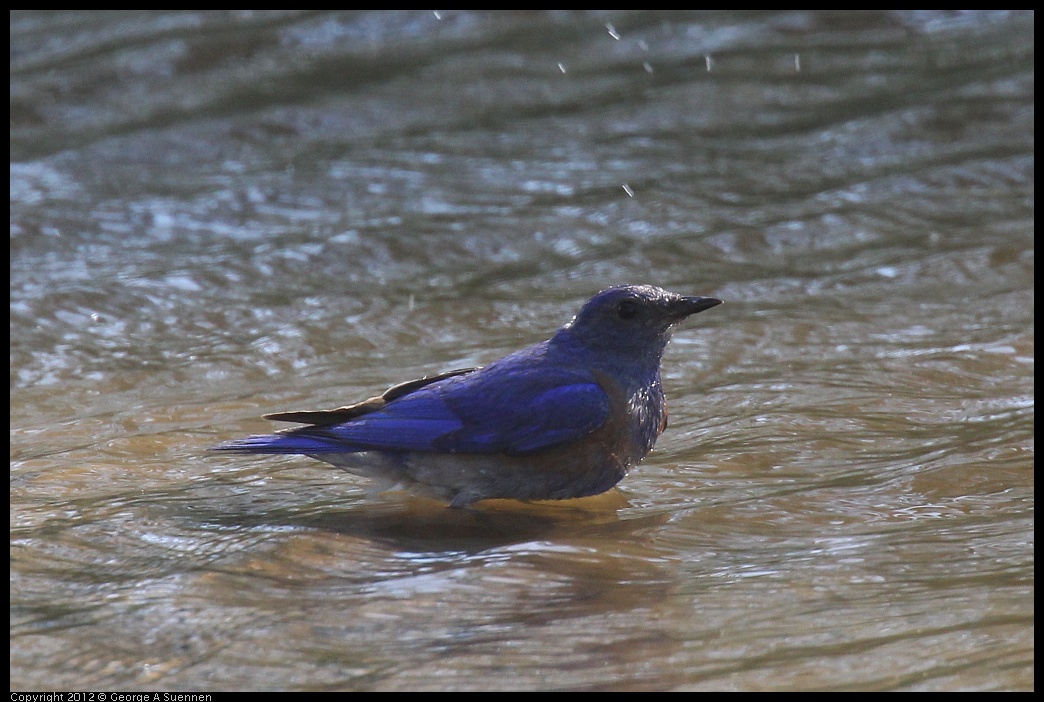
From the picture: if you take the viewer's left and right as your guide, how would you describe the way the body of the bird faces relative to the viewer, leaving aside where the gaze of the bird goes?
facing to the right of the viewer
